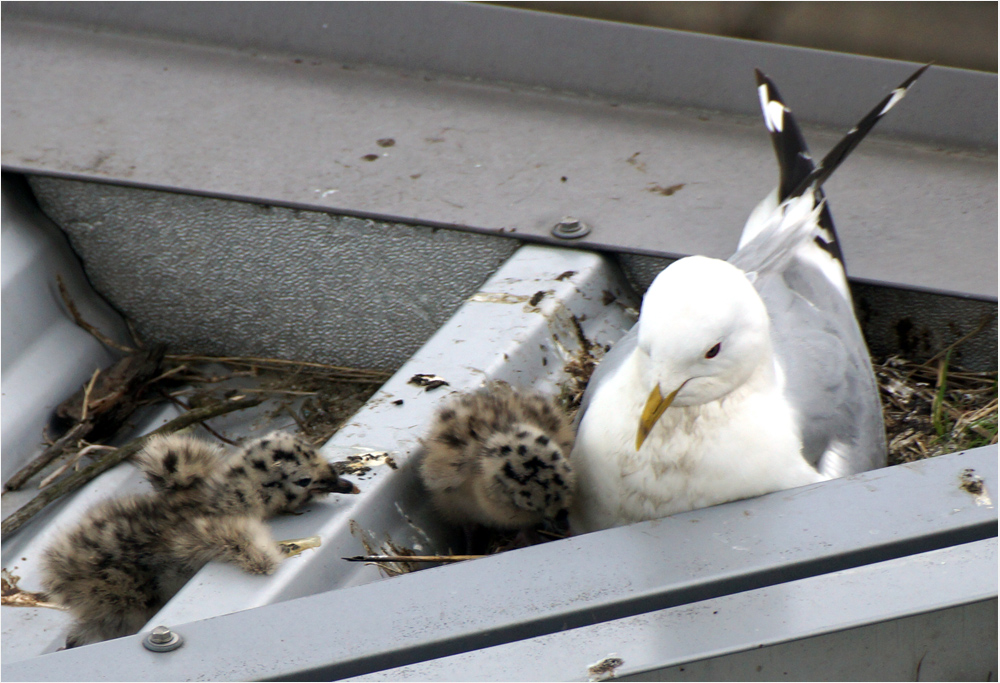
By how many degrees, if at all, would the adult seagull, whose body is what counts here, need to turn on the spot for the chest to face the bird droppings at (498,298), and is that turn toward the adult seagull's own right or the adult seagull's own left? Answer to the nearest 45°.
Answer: approximately 90° to the adult seagull's own right

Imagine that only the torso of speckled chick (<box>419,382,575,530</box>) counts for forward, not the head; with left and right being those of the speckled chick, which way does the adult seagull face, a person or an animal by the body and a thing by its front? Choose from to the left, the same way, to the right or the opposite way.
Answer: to the right

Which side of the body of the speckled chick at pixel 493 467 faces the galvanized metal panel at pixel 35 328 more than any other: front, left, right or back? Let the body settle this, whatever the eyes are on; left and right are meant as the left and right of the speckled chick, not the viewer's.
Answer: back

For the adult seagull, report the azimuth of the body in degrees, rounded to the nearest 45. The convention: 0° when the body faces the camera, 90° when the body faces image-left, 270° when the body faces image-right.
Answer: approximately 45°
